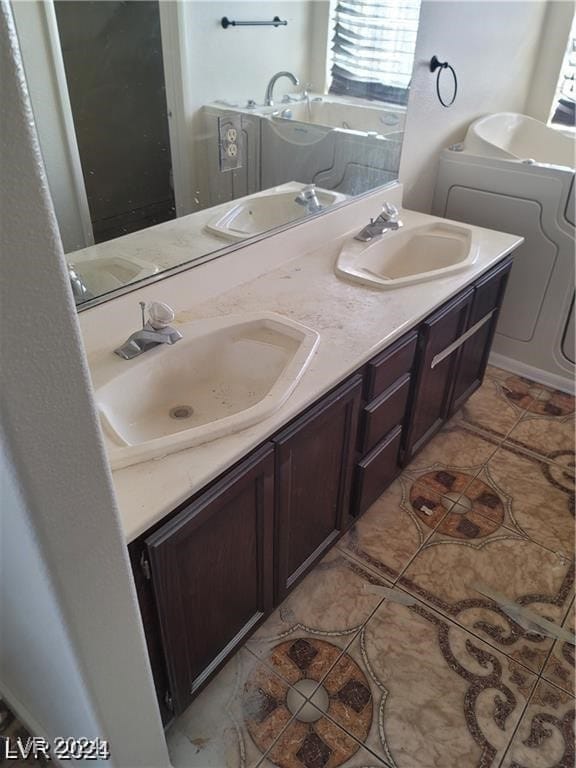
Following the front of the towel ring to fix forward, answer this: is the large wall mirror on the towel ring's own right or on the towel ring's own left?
on the towel ring's own right

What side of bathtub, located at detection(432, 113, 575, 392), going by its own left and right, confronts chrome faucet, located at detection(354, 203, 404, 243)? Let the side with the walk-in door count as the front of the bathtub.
front

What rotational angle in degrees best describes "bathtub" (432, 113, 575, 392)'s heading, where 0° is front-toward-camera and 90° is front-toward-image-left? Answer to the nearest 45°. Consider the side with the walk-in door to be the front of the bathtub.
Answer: approximately 45°

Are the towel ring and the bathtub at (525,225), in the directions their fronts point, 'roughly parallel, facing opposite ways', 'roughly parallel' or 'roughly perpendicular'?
roughly perpendicular

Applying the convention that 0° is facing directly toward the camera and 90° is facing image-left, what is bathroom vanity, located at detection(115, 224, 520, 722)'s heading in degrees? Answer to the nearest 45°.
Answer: approximately 315°

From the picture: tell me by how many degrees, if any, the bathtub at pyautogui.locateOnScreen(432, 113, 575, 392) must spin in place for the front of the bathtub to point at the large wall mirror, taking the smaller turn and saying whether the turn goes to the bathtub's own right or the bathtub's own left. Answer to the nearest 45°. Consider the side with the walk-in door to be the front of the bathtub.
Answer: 0° — it already faces it

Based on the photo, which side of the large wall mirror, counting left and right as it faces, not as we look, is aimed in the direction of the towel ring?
left

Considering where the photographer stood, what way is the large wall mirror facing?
facing the viewer and to the right of the viewer
